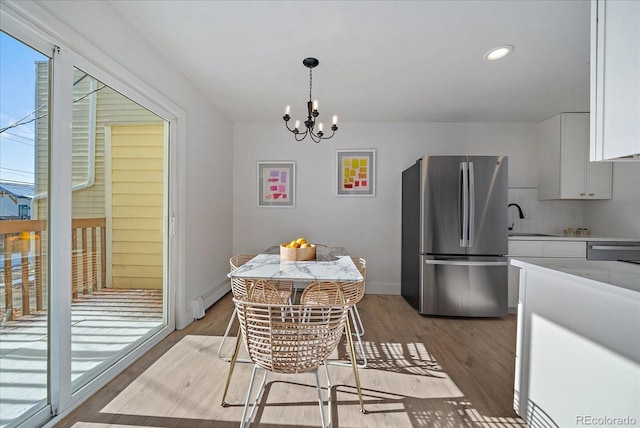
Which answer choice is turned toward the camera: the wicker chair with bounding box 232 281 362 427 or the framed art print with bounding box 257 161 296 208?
the framed art print

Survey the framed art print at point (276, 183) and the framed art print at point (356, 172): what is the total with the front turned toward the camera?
2

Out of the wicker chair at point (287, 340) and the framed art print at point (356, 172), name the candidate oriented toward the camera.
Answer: the framed art print

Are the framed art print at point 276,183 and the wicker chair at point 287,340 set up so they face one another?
yes

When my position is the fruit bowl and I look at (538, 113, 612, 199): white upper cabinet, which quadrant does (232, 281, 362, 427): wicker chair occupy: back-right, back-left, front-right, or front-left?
back-right

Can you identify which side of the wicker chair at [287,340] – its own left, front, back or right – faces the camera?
back

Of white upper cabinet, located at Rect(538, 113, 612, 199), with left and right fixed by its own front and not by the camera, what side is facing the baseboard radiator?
right

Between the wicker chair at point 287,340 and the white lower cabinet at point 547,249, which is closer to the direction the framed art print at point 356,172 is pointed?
the wicker chair

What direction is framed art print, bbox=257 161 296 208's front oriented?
toward the camera

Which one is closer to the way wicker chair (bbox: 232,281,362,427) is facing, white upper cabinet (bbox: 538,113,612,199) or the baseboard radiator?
the baseboard radiator

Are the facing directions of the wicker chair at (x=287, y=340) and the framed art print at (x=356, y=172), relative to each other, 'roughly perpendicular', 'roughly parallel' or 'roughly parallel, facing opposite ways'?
roughly parallel, facing opposite ways

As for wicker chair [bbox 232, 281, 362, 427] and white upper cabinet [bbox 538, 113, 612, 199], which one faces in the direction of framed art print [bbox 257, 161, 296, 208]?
the wicker chair

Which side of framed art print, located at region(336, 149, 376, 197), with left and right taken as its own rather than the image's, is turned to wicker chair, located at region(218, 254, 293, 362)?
front

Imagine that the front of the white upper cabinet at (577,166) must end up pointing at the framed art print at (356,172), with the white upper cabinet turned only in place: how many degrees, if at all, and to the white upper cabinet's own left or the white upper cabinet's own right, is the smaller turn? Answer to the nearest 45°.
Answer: approximately 90° to the white upper cabinet's own right

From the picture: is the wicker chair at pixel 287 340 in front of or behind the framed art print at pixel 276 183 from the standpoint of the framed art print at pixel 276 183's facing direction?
in front

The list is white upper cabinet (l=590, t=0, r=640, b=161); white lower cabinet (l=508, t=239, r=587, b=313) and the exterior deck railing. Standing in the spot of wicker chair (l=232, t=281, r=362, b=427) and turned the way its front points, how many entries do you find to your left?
1

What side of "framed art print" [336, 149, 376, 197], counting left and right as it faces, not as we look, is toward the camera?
front

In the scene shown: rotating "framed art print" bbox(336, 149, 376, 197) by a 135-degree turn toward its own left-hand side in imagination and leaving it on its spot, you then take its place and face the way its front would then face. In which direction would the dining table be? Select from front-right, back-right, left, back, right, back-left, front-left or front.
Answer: back-right
